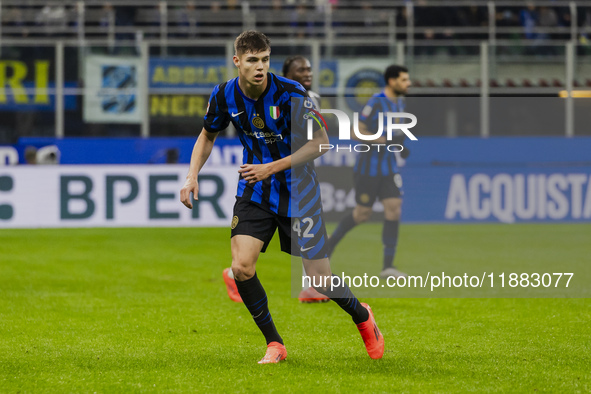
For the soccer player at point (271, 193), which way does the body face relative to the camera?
toward the camera

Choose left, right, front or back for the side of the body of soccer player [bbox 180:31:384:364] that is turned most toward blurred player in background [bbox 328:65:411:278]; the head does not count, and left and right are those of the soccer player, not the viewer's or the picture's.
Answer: back

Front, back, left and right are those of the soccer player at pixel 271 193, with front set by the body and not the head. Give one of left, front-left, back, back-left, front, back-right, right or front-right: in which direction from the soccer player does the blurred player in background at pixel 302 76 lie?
back

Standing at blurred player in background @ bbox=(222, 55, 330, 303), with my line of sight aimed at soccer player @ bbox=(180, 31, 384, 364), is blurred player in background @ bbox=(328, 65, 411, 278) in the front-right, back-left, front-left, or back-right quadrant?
back-left
